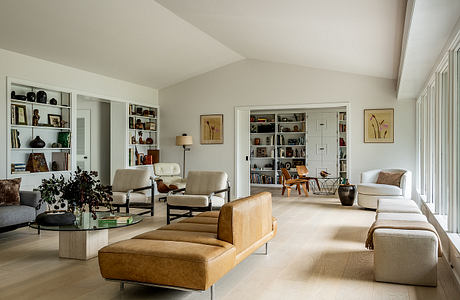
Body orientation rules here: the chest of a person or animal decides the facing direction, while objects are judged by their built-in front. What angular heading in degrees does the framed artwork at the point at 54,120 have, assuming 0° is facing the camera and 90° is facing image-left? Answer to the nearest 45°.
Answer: approximately 315°

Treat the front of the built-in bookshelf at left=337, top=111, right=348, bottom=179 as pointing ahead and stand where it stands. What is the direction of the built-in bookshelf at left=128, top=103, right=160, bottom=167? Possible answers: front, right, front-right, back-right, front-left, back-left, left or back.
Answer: front-right

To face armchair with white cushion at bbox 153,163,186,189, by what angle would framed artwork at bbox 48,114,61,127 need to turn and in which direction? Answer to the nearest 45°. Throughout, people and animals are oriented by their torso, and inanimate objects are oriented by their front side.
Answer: approximately 45° to its left

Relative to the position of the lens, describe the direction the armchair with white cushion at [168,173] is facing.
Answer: facing the viewer and to the right of the viewer

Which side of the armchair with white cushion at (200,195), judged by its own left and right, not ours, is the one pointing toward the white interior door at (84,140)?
right

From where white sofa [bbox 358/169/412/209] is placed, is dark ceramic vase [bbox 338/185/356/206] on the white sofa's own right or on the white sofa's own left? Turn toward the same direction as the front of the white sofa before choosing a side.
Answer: on the white sofa's own right

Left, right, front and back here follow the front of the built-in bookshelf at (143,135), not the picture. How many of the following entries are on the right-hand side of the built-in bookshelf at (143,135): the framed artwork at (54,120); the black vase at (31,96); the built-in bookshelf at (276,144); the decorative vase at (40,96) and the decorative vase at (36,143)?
4

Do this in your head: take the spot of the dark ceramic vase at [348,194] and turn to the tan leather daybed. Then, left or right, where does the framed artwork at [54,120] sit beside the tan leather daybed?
right

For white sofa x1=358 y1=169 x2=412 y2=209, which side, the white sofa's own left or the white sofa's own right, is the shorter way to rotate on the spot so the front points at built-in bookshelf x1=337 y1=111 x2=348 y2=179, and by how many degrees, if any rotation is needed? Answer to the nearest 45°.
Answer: approximately 135° to the white sofa's own right

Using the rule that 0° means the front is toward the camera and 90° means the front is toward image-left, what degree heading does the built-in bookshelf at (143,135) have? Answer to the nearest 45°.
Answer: approximately 315°

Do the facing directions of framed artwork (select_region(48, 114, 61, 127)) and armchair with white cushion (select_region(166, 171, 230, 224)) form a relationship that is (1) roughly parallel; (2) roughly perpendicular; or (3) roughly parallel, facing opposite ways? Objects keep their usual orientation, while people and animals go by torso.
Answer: roughly perpendicular

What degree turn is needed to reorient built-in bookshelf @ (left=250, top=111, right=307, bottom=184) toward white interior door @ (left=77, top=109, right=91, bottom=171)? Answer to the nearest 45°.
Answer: approximately 45° to its right

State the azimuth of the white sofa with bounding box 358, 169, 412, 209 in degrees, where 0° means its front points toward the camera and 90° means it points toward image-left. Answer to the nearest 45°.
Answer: approximately 45°
